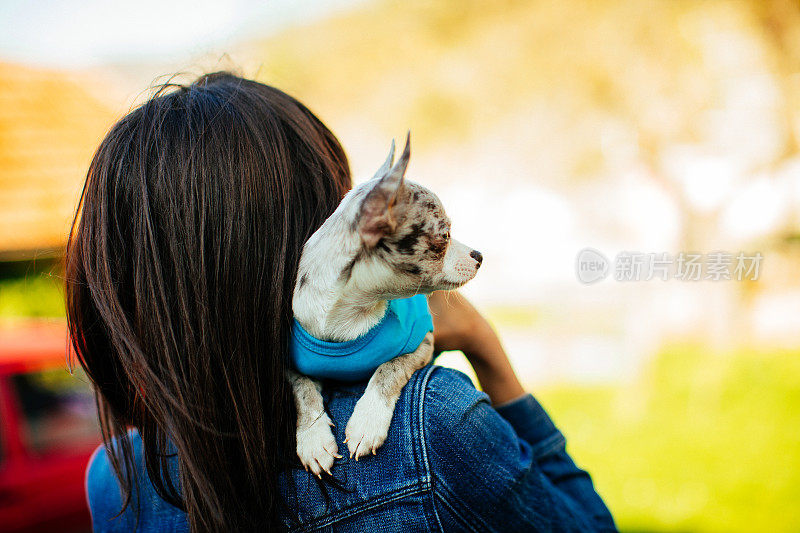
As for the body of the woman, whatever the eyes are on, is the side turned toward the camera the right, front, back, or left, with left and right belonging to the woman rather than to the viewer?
back

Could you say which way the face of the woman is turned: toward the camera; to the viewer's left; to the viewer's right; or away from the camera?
away from the camera

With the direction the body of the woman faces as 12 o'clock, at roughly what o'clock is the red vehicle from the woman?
The red vehicle is roughly at 11 o'clock from the woman.

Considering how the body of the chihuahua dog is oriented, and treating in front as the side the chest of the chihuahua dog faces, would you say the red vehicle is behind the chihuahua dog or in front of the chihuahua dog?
behind

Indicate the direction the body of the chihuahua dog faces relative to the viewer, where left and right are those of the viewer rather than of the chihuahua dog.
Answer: facing the viewer and to the right of the viewer
